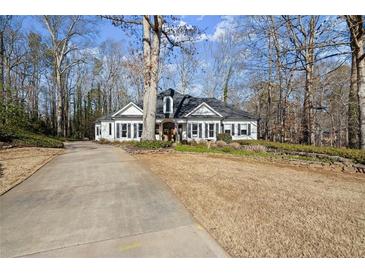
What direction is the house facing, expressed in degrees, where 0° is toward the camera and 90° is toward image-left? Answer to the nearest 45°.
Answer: approximately 0°

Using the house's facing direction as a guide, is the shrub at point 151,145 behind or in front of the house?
in front

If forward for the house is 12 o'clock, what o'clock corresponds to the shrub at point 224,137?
The shrub is roughly at 10 o'clock from the house.
